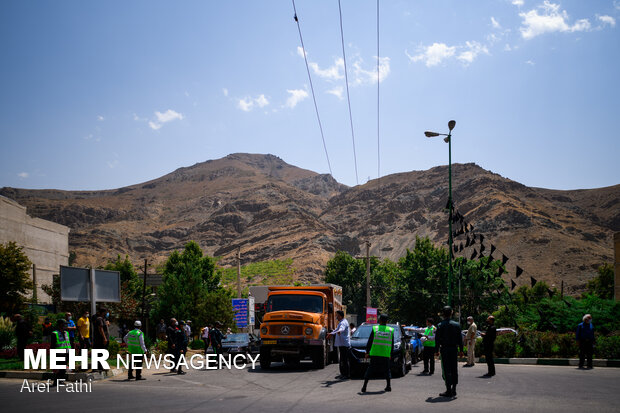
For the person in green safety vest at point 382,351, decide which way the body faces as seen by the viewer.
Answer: away from the camera

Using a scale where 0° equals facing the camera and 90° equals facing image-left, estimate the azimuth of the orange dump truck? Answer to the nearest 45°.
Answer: approximately 0°

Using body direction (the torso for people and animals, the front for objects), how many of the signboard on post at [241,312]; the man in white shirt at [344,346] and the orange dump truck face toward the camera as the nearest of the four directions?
2

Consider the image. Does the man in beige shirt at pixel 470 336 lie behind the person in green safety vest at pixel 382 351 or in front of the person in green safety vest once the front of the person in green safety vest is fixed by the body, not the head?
in front
